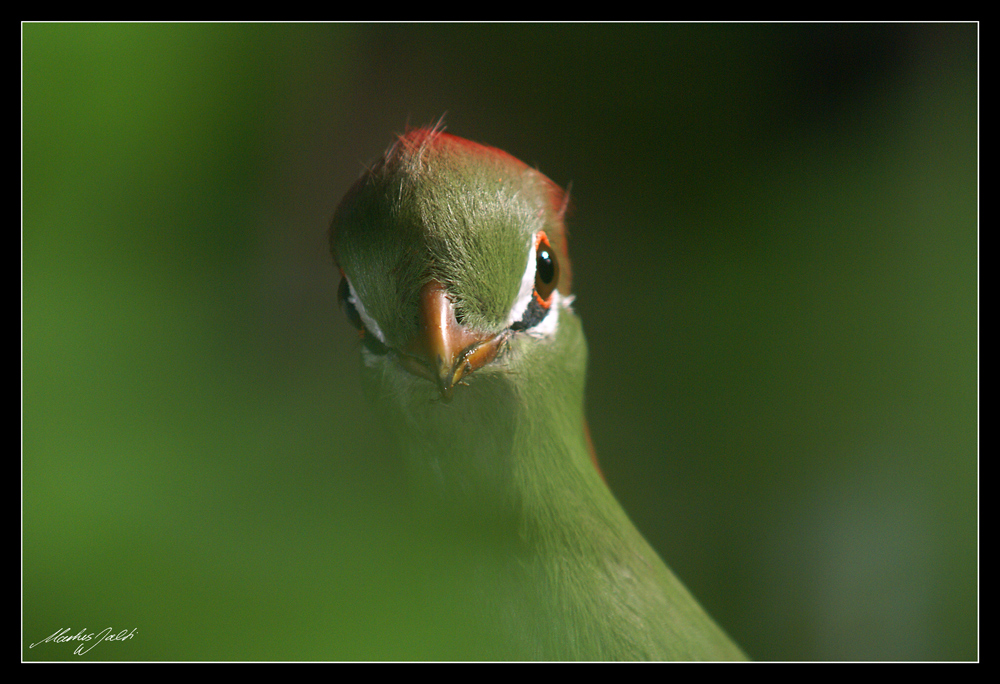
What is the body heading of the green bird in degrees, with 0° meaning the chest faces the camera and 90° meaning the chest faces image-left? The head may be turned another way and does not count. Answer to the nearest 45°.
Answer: approximately 0°
